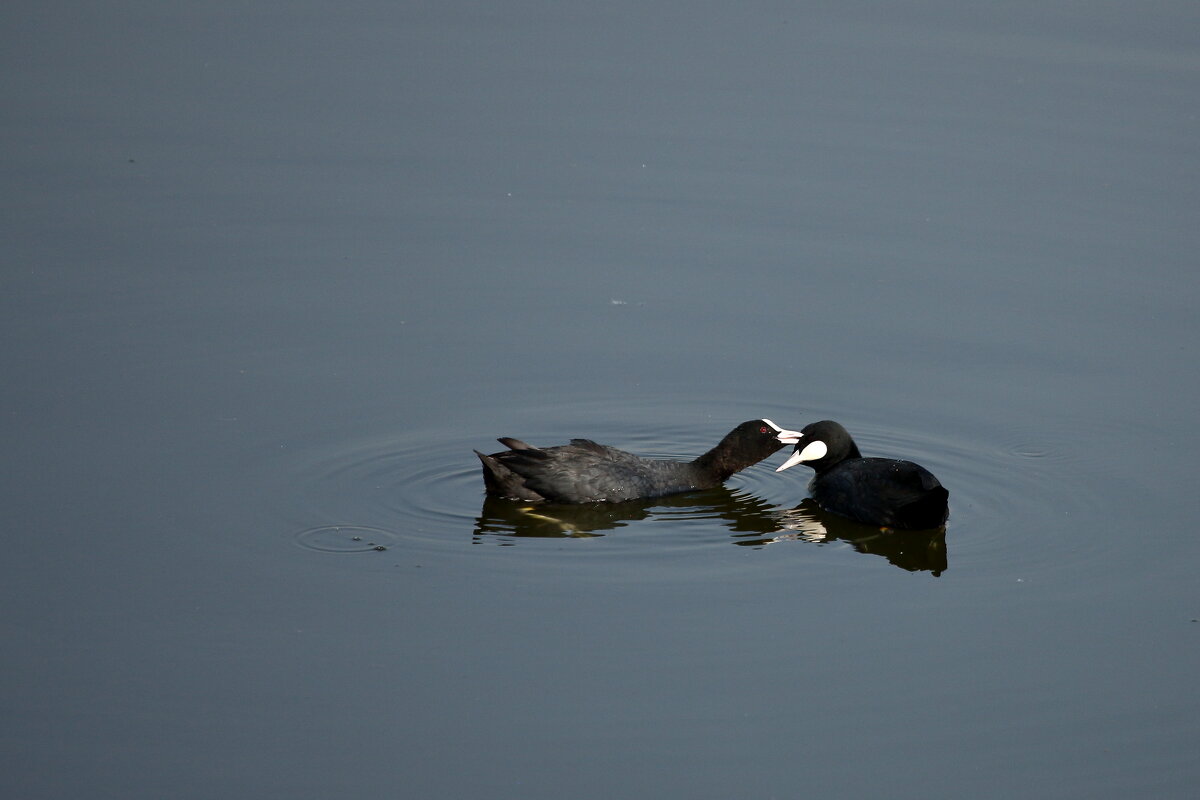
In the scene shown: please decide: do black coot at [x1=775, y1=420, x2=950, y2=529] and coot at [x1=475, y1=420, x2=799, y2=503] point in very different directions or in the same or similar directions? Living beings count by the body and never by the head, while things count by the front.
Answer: very different directions

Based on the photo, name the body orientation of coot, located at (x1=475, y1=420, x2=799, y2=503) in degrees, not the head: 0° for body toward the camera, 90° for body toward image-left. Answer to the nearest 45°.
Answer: approximately 270°

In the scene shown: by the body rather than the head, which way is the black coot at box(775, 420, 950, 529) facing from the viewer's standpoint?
to the viewer's left

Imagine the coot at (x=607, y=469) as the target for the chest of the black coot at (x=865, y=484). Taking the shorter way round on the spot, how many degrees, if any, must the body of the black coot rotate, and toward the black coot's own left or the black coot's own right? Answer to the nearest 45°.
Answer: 0° — it already faces it

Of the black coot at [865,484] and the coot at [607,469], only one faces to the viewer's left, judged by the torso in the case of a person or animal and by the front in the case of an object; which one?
the black coot

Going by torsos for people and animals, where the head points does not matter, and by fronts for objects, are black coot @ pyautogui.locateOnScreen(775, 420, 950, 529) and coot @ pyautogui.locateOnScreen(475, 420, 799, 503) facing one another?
yes

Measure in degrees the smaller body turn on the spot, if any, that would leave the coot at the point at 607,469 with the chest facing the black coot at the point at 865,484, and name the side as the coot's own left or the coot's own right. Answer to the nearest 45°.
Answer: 0° — it already faces it

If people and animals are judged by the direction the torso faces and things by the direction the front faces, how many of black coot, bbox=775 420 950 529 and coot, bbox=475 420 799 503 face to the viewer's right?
1
